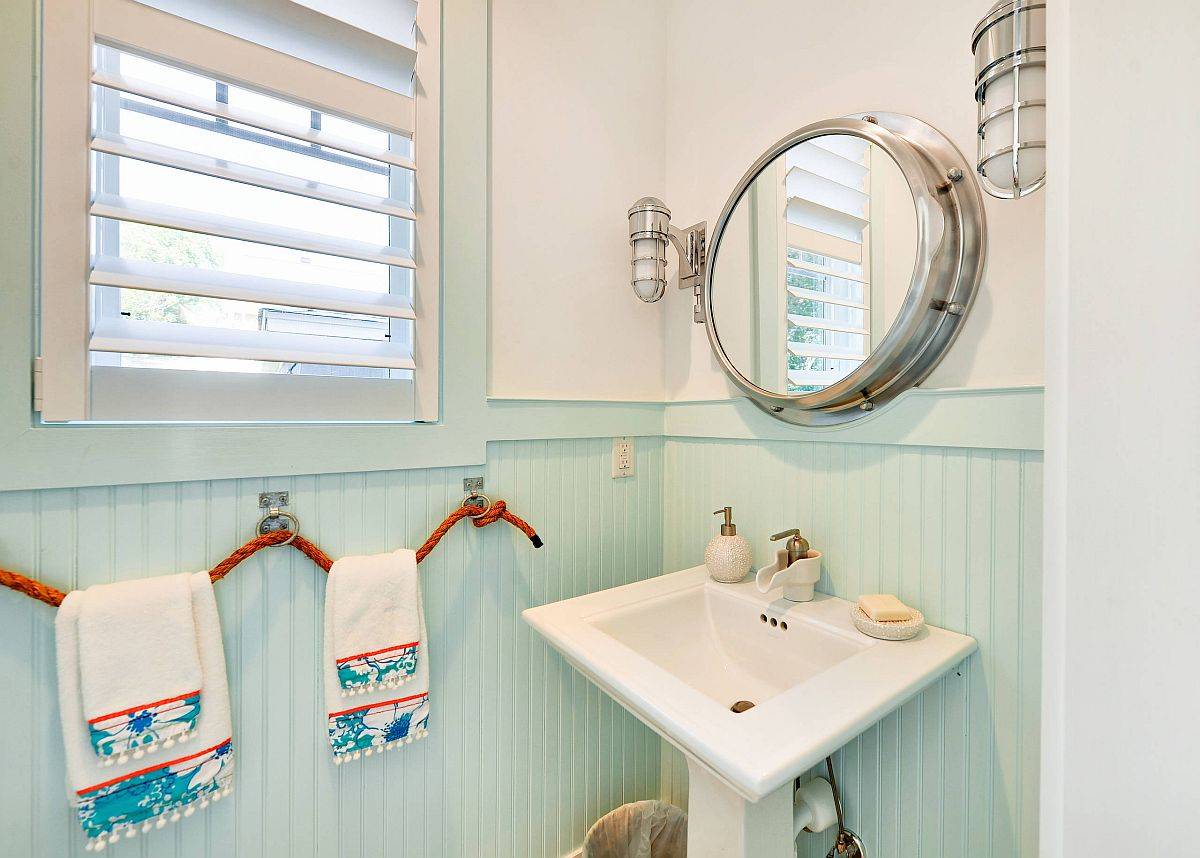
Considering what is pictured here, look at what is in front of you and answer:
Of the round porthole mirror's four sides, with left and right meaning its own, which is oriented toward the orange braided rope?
front

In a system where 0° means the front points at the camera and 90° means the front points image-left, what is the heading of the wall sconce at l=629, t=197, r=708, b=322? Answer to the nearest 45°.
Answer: approximately 45°

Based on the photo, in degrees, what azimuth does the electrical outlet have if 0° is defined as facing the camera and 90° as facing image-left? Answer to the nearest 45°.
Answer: approximately 315°

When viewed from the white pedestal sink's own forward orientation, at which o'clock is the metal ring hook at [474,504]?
The metal ring hook is roughly at 2 o'clock from the white pedestal sink.

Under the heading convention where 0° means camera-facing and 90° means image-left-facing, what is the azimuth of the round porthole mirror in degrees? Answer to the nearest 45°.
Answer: approximately 45°

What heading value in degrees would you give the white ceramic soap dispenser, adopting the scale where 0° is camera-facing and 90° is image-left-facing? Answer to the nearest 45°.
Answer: approximately 90°

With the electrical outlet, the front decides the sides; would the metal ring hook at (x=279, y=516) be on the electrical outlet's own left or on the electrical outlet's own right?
on the electrical outlet's own right

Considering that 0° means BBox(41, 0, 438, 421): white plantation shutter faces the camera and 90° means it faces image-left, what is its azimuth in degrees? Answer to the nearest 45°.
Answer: approximately 315°

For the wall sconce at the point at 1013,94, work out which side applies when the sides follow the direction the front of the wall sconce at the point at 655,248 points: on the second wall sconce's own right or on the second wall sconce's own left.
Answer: on the second wall sconce's own left

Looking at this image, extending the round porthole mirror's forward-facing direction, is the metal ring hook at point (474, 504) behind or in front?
in front

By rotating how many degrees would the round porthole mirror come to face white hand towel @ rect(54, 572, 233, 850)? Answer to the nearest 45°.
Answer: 0° — it already faces it

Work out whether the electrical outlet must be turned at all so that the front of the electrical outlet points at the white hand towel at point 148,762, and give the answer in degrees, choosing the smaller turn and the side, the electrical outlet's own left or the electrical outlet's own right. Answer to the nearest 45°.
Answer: approximately 90° to the electrical outlet's own right
